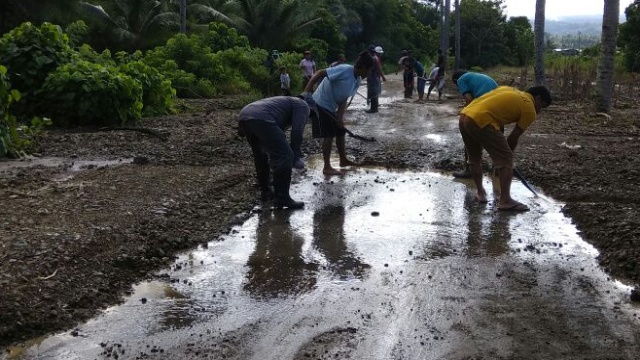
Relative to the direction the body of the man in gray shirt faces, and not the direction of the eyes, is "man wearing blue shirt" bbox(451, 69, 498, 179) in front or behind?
in front

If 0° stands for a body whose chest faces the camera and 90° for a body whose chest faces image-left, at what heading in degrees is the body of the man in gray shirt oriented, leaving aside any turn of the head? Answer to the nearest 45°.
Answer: approximately 270°

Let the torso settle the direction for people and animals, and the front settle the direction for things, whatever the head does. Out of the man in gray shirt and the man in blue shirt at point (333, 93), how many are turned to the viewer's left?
0

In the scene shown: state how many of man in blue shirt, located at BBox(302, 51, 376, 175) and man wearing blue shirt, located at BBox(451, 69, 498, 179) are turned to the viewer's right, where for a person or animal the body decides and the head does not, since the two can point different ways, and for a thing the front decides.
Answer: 1

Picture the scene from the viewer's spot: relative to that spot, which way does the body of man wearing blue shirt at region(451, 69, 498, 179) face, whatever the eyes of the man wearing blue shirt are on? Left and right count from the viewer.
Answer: facing to the left of the viewer

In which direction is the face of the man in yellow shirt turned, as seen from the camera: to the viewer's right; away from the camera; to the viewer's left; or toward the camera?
to the viewer's right

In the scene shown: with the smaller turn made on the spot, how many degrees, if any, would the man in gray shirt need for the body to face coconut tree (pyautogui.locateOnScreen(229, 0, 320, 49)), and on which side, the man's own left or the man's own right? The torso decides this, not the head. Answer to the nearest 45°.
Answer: approximately 90° to the man's own left

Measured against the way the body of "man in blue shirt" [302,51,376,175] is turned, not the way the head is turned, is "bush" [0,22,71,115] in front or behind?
behind

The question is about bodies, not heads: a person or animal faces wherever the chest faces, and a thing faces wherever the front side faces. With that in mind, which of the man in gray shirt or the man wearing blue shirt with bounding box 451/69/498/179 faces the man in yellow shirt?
the man in gray shirt

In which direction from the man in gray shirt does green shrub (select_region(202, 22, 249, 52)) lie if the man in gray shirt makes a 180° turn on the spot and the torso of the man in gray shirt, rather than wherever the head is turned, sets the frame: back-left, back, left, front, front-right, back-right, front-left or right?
right

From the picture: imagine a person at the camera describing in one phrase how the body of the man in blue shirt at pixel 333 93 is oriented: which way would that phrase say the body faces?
to the viewer's right

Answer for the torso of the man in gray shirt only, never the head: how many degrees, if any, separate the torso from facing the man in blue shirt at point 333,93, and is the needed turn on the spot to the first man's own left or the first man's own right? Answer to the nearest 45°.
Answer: approximately 45° to the first man's own left

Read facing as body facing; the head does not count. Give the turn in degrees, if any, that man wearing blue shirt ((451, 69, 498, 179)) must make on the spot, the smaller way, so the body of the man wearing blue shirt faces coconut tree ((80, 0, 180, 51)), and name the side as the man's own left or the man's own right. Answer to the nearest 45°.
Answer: approximately 45° to the man's own right
